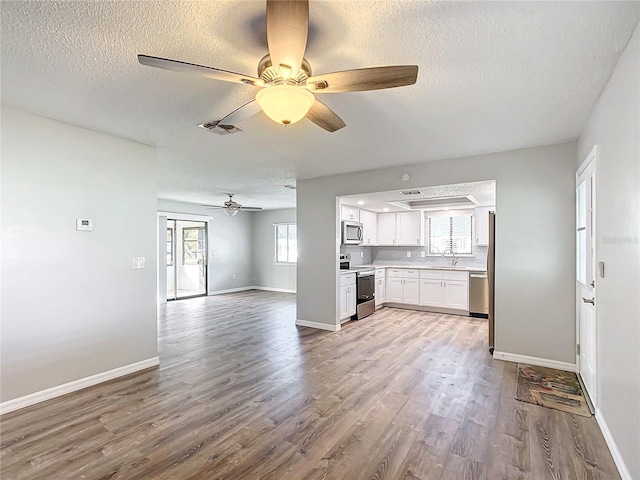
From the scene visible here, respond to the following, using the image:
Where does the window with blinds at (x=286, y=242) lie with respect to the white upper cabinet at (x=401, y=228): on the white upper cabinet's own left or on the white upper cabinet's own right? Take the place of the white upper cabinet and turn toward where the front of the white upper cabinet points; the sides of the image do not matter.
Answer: on the white upper cabinet's own right

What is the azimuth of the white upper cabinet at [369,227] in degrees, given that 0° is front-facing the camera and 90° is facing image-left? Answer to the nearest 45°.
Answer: approximately 315°

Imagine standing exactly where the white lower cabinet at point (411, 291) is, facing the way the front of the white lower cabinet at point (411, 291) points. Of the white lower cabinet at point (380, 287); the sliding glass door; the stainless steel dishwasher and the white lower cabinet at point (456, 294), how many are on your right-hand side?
2

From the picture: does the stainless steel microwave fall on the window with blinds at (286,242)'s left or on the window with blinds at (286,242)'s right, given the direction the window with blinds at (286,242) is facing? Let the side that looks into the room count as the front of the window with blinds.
on its left

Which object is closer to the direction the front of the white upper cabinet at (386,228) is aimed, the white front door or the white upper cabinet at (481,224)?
the white front door
